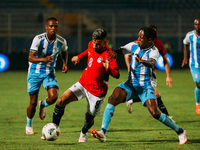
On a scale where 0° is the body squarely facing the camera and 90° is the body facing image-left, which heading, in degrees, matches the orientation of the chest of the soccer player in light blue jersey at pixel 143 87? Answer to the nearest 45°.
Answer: approximately 45°

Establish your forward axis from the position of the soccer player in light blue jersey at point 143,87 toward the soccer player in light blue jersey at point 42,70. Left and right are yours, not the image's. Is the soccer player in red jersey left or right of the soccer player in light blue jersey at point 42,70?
left

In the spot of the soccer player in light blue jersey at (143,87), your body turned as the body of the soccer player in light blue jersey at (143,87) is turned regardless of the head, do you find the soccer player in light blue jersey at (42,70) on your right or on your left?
on your right

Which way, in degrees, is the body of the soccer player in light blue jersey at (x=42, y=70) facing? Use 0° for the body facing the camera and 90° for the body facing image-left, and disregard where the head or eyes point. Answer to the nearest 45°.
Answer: approximately 0°
